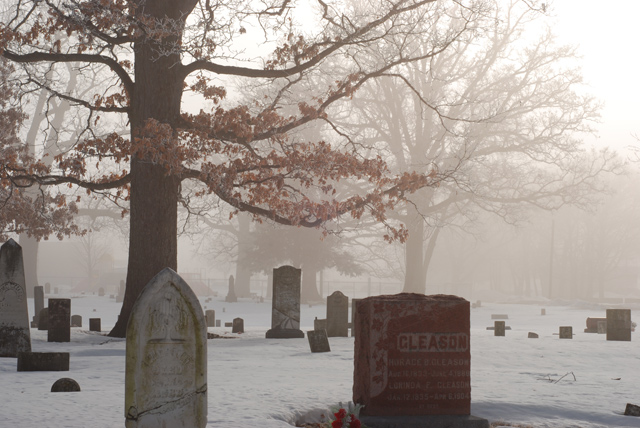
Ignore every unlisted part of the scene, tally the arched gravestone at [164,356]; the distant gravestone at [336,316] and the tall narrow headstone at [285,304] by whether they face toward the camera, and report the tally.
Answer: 3

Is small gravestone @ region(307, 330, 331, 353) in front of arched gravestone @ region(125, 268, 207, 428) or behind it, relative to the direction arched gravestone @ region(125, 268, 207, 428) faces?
behind

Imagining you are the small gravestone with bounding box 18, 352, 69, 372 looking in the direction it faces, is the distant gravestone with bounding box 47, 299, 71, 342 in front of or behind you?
behind

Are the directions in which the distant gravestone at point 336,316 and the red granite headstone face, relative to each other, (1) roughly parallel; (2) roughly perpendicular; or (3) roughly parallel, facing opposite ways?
roughly parallel

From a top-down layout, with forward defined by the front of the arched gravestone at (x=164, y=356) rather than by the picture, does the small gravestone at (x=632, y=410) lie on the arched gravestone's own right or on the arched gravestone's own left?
on the arched gravestone's own left

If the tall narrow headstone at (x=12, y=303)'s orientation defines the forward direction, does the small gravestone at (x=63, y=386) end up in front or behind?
in front

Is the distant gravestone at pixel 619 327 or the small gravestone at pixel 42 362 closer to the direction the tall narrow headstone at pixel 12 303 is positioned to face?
the small gravestone

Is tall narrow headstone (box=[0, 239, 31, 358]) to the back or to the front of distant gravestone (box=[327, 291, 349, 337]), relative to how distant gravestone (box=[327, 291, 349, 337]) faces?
to the front

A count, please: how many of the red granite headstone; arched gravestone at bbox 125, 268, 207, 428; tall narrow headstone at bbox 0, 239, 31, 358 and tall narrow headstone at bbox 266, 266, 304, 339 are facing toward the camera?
4

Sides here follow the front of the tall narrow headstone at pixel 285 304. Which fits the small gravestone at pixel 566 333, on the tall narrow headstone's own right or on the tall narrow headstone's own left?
on the tall narrow headstone's own left

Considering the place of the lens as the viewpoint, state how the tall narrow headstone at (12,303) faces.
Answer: facing the viewer

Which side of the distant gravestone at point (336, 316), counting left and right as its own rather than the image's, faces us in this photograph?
front

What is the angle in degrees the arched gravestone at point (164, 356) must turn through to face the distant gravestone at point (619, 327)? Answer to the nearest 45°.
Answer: approximately 135° to its left

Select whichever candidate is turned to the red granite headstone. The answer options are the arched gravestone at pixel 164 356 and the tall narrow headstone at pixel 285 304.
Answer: the tall narrow headstone
